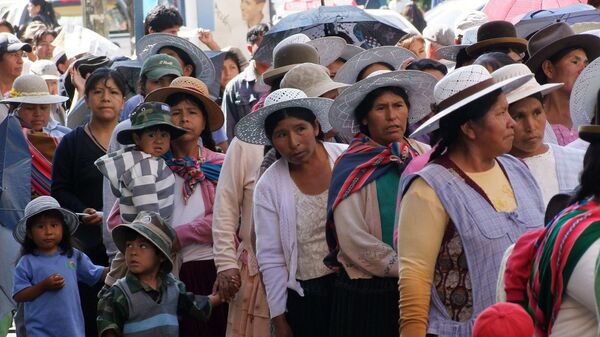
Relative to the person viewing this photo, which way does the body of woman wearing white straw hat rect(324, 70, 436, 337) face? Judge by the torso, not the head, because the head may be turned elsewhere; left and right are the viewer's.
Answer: facing the viewer and to the right of the viewer

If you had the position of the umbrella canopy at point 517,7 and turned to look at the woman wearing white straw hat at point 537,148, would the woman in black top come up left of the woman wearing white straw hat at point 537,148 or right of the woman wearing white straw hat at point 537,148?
right

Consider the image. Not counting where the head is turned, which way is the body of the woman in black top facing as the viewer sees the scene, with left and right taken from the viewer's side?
facing the viewer

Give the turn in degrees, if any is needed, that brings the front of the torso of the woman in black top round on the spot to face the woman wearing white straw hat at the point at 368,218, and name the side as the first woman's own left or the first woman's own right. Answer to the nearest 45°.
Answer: approximately 45° to the first woman's own left

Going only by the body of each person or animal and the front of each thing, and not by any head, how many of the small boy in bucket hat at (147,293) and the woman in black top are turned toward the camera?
2

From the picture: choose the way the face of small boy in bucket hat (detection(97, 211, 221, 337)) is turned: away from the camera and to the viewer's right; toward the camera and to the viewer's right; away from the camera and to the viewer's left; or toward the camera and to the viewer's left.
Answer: toward the camera and to the viewer's left

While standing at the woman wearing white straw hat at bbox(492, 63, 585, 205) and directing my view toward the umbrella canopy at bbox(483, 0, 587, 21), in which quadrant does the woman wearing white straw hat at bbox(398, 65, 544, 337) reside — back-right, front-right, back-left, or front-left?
back-left

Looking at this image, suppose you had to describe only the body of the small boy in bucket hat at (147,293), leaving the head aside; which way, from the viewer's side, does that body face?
toward the camera

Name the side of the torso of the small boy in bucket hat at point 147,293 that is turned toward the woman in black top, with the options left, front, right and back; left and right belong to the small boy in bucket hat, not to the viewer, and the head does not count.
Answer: back

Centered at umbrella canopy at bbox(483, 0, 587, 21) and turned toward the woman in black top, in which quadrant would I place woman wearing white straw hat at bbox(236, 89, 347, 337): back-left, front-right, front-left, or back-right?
front-left
